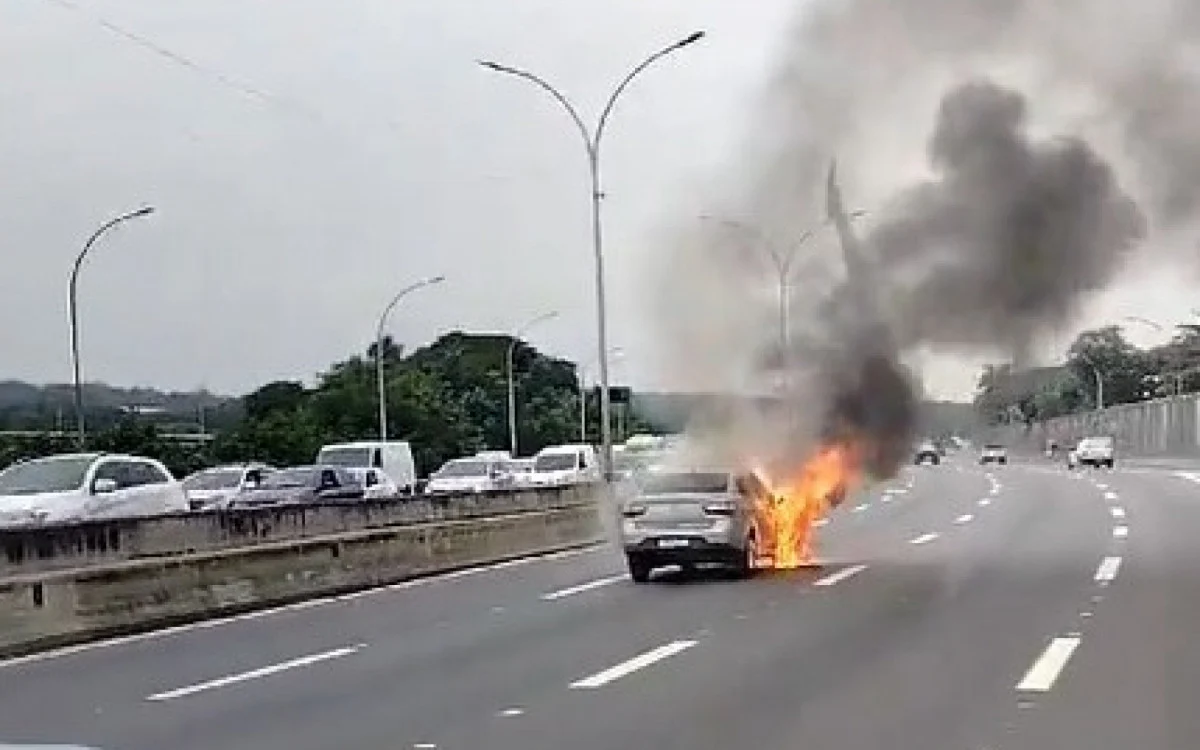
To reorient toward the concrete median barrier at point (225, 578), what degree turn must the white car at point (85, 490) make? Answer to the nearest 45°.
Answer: approximately 45° to its left

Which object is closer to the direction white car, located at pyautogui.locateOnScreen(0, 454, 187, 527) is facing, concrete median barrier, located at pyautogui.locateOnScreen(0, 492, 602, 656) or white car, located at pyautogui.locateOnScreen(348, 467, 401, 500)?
the concrete median barrier

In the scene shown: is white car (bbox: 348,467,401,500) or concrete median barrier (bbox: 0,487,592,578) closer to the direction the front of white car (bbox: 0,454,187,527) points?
the concrete median barrier

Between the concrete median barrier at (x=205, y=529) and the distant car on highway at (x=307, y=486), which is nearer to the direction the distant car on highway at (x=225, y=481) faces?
the concrete median barrier

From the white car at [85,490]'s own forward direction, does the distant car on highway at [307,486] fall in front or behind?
behind

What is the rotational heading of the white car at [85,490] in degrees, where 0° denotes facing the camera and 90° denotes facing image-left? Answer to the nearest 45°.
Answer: approximately 45°

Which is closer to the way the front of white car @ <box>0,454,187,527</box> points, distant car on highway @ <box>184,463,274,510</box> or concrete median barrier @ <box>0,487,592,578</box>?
the concrete median barrier

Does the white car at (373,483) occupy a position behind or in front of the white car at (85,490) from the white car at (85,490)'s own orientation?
behind

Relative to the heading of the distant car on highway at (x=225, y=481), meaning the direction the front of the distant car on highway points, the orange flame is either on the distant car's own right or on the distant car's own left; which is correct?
on the distant car's own left

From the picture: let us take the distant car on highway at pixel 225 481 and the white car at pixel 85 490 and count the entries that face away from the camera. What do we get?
0

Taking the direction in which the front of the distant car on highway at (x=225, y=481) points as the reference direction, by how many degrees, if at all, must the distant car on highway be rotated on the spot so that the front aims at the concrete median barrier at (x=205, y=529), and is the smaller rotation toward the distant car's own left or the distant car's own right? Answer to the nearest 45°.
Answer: approximately 45° to the distant car's own left
